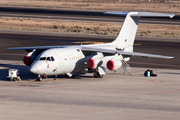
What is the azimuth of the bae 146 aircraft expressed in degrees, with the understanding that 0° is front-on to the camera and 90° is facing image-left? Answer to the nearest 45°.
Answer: approximately 45°
